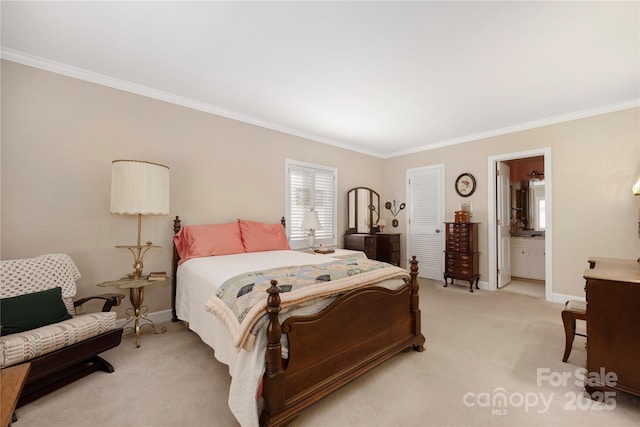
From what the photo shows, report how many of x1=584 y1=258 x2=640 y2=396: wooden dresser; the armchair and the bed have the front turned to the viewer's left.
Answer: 1

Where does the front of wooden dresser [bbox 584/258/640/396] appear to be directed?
to the viewer's left

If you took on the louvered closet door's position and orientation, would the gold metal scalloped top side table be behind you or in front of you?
in front

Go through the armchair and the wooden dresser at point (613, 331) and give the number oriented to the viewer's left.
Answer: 1

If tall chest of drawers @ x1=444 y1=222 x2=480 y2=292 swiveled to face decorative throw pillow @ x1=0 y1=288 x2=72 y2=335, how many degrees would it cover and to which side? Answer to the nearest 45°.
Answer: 0° — it already faces it

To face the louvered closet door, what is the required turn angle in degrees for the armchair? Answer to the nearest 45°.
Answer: approximately 45° to its left

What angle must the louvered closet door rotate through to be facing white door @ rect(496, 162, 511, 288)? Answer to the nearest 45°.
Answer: approximately 135° to its left

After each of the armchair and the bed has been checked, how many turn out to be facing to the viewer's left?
0

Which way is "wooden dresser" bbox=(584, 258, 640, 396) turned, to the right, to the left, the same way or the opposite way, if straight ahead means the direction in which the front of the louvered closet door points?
to the right
